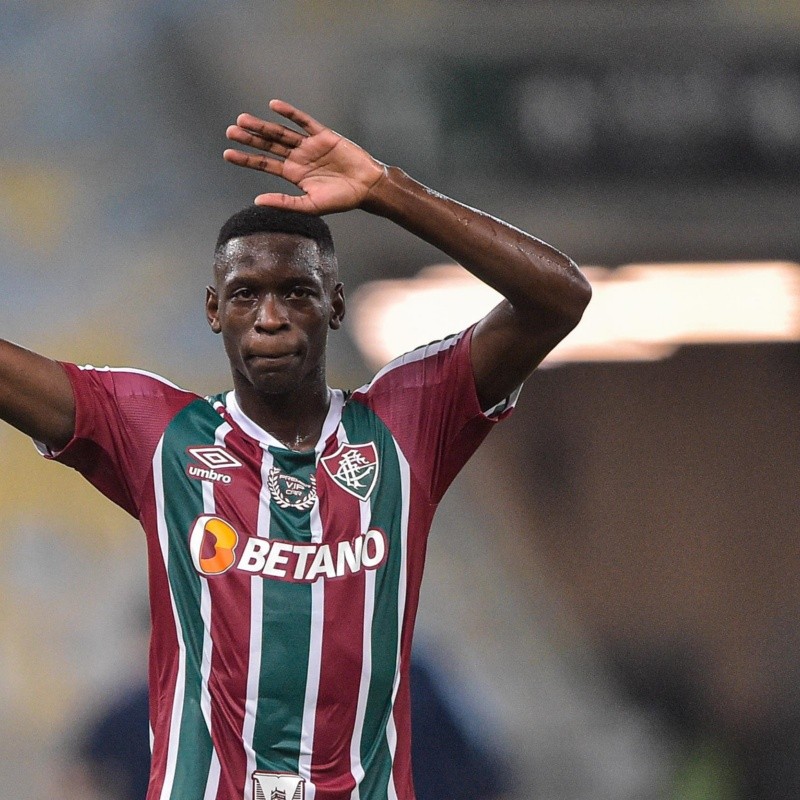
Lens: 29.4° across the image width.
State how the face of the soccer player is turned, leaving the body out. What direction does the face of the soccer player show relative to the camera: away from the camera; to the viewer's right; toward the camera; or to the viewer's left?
toward the camera

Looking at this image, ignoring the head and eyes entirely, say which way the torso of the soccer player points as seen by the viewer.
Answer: toward the camera
